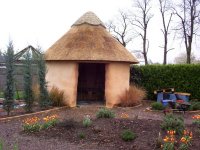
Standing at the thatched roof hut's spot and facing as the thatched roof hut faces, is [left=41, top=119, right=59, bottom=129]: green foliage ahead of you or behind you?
ahead

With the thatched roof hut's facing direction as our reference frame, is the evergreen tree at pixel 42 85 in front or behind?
in front

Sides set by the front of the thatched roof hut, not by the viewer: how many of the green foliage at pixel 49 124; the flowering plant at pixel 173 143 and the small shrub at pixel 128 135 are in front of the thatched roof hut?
3

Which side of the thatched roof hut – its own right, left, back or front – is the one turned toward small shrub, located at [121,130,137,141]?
front

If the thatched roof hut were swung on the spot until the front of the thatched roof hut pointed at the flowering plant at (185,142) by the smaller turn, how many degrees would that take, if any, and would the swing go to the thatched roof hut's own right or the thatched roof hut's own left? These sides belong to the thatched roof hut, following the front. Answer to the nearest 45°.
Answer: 0° — it already faces it

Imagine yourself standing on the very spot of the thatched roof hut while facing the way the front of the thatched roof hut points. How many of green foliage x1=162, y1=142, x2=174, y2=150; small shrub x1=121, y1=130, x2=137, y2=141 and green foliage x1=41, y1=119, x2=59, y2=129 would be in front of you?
3

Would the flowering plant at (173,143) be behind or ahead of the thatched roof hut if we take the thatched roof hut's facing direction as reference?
ahead

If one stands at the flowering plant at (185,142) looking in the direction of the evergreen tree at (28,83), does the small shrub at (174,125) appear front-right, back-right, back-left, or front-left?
front-right

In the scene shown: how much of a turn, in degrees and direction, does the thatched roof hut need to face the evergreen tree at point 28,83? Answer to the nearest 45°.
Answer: approximately 45° to its right

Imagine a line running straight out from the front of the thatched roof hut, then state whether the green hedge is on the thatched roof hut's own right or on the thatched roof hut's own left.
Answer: on the thatched roof hut's own left

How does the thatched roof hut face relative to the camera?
toward the camera

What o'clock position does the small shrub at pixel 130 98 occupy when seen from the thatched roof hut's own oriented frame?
The small shrub is roughly at 9 o'clock from the thatched roof hut.
